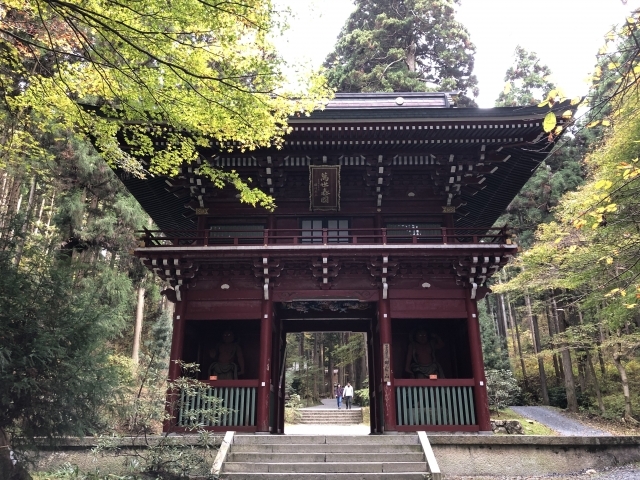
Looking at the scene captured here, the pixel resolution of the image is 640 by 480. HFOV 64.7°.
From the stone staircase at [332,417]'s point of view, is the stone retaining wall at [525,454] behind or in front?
in front

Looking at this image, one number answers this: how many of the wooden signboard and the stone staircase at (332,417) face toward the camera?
2

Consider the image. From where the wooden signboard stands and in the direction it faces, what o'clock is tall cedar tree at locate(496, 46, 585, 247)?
The tall cedar tree is roughly at 7 o'clock from the wooden signboard.

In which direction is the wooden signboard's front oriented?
toward the camera

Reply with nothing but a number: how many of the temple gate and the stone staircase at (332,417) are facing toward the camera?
2

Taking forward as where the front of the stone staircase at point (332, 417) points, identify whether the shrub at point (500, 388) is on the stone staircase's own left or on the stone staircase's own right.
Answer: on the stone staircase's own left

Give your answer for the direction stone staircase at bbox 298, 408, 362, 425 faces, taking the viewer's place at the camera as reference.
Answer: facing the viewer

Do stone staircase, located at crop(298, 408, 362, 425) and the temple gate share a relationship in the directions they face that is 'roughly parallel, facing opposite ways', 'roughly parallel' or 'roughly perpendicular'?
roughly parallel

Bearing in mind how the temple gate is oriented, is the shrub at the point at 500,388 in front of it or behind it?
behind

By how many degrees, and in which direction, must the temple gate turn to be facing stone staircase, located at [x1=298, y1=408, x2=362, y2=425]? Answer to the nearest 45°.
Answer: approximately 180°

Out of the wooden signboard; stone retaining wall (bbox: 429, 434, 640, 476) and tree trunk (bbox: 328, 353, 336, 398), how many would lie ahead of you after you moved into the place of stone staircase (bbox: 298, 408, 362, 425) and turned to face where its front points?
2

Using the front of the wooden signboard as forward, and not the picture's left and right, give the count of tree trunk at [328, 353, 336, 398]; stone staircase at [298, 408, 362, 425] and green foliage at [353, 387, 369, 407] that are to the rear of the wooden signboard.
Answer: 3

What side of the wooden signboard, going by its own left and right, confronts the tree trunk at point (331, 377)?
back
